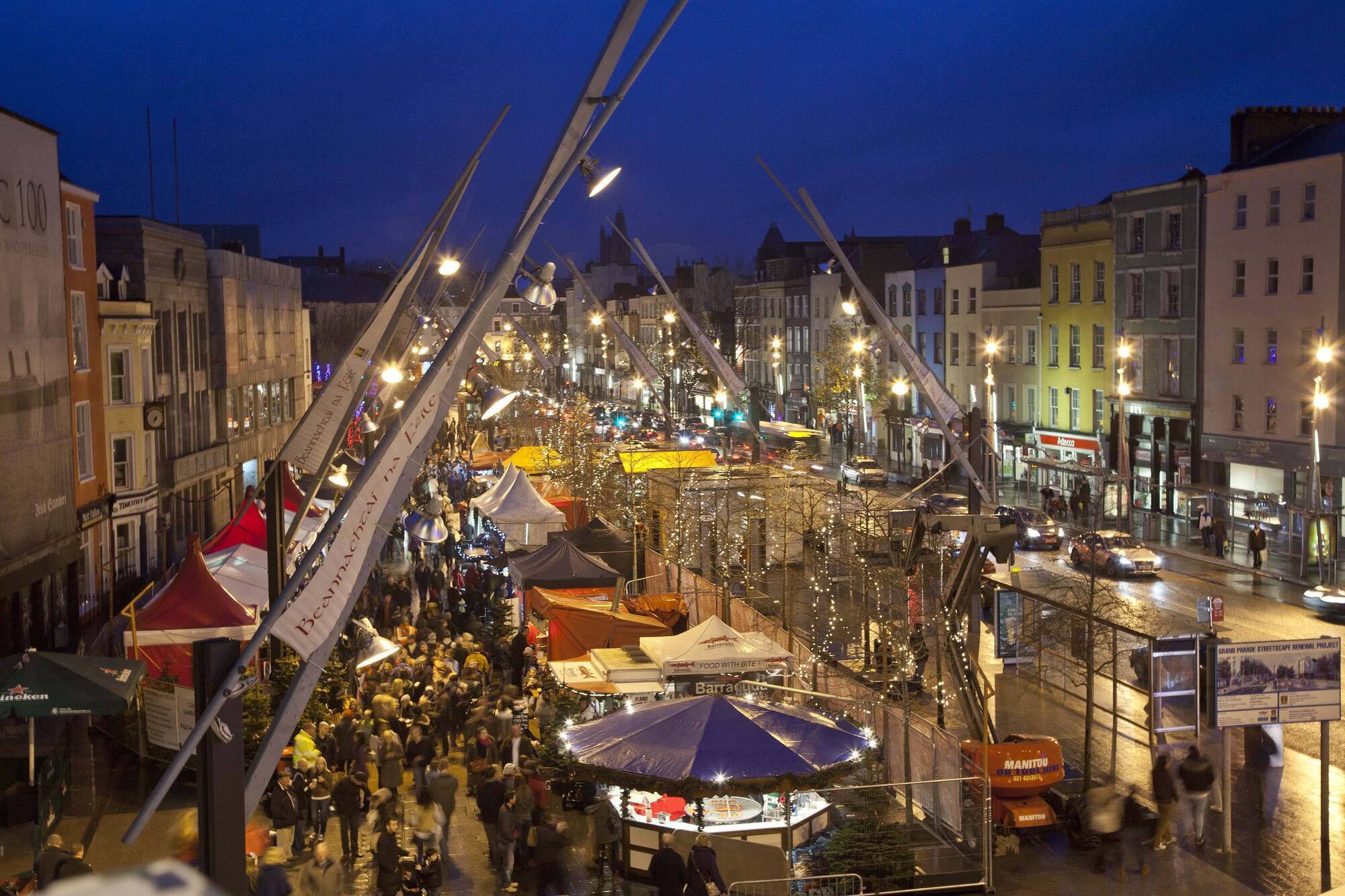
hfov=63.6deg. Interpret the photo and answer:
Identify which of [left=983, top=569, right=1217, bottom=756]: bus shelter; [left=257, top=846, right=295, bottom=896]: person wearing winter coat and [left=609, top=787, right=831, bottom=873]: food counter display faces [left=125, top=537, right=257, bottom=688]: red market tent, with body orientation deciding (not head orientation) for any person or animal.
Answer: the person wearing winter coat

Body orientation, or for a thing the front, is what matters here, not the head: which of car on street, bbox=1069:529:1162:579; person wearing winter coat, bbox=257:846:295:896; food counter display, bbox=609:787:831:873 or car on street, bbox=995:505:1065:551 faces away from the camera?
the person wearing winter coat

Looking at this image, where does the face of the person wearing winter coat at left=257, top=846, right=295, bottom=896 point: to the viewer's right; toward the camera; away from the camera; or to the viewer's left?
away from the camera

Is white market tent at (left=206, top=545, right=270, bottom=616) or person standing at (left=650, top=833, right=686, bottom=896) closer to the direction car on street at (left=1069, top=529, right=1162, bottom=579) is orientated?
the person standing

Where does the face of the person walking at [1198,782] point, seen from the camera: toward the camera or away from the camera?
away from the camera

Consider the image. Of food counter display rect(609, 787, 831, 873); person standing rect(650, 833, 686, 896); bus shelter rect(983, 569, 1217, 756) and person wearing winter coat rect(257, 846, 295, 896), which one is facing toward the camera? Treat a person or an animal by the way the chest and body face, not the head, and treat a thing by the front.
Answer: the food counter display

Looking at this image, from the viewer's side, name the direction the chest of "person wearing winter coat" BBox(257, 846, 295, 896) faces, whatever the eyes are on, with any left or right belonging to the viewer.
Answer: facing away from the viewer

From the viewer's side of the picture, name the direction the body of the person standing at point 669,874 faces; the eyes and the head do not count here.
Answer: away from the camera

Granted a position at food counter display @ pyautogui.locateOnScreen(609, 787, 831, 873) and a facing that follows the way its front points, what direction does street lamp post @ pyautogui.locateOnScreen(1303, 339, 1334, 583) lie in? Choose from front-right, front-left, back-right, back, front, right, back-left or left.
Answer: back-left

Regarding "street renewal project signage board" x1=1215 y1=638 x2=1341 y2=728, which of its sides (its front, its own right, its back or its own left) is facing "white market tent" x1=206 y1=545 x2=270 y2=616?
right
